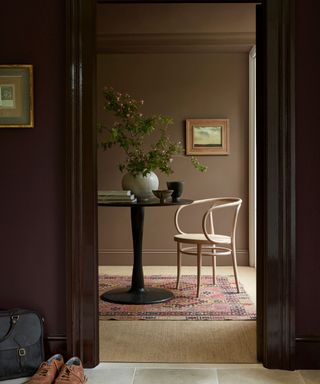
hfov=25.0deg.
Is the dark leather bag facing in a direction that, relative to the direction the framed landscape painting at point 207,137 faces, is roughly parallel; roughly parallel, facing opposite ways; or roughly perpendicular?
roughly parallel

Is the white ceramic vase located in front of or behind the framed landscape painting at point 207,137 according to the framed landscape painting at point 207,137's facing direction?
in front

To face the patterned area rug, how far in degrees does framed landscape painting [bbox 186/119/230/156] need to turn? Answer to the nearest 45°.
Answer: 0° — it already faces it

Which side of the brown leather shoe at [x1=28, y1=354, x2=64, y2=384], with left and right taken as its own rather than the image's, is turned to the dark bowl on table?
back

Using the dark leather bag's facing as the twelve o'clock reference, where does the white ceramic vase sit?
The white ceramic vase is roughly at 7 o'clock from the dark leather bag.

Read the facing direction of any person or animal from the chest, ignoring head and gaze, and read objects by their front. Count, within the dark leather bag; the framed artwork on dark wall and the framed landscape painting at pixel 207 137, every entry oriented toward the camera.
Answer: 3

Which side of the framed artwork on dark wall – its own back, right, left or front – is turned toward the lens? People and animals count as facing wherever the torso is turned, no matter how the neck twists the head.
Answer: front

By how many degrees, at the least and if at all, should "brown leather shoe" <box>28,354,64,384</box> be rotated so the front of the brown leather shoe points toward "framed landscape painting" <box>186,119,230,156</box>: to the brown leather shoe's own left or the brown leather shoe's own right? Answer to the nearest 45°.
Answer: approximately 180°

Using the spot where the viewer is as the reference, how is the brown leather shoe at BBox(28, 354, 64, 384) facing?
facing the viewer and to the left of the viewer

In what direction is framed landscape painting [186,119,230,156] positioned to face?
toward the camera

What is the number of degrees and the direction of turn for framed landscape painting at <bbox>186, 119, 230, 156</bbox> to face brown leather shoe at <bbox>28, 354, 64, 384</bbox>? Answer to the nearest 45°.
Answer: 0° — it already faces it

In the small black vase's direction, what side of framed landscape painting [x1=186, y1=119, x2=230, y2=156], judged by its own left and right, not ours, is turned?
front

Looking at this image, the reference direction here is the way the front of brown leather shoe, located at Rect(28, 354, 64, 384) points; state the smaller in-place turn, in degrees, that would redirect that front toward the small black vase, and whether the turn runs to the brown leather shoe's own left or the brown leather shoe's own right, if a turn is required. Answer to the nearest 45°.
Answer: approximately 180°

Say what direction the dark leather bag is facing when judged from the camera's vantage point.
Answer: facing the viewer
